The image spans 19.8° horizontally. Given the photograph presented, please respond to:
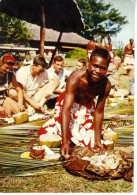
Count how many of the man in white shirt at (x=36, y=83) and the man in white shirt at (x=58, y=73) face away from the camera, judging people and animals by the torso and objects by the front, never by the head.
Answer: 0

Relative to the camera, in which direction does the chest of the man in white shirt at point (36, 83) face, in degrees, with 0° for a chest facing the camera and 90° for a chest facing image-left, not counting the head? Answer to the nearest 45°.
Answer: approximately 315°

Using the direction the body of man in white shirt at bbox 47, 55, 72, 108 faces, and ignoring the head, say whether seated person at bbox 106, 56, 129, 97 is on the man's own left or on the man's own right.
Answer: on the man's own left

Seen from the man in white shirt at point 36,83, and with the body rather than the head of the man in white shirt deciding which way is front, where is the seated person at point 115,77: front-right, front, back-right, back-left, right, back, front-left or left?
front-left
